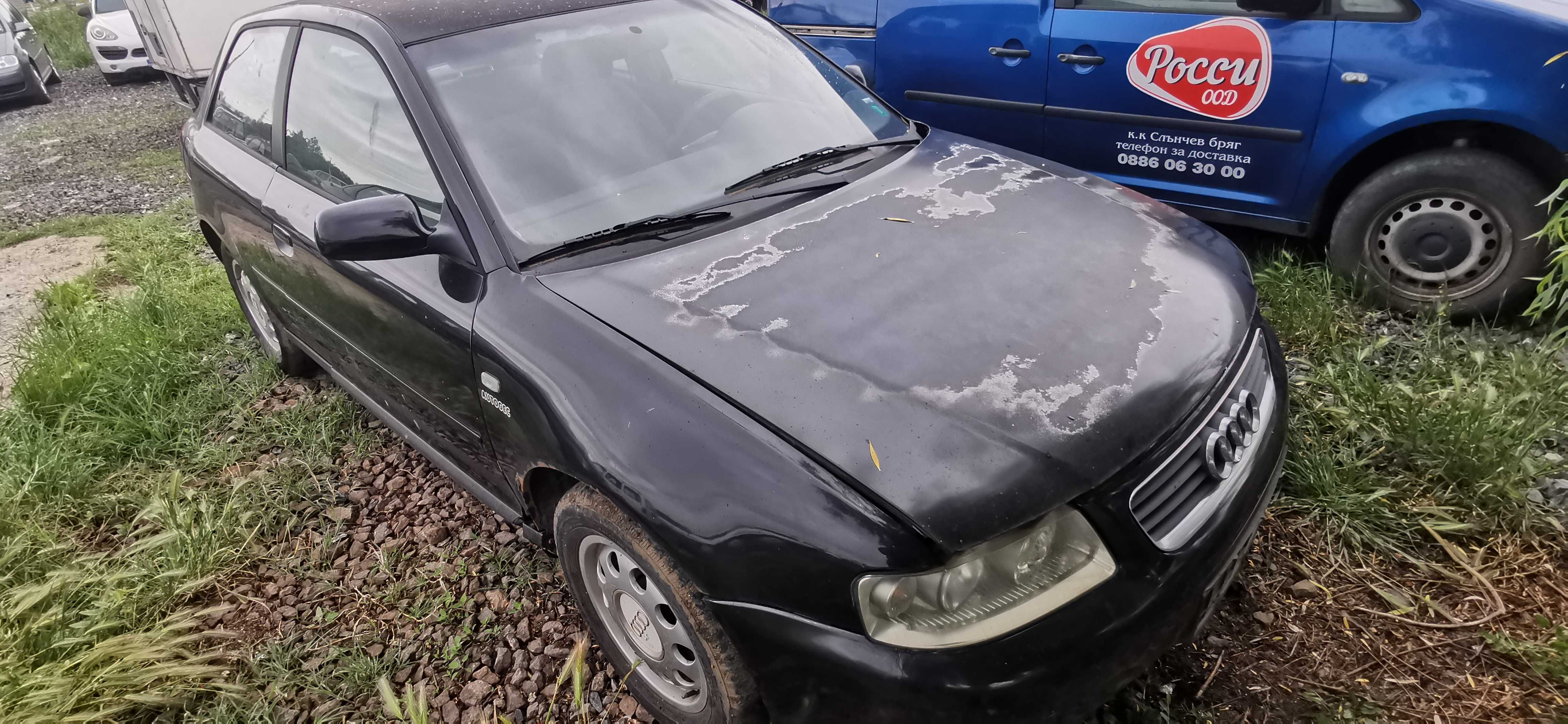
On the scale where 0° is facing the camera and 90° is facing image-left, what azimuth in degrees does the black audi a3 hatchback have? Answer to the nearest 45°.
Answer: approximately 315°

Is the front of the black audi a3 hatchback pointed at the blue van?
no

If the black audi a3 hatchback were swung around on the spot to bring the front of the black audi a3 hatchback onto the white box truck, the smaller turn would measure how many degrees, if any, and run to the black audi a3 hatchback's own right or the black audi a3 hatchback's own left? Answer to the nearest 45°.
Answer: approximately 180°

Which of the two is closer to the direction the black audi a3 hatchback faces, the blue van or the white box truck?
the blue van

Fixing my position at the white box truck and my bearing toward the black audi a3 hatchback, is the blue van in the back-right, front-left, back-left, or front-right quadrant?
front-left
